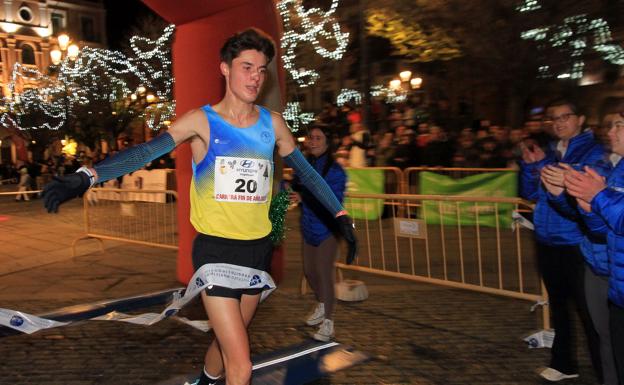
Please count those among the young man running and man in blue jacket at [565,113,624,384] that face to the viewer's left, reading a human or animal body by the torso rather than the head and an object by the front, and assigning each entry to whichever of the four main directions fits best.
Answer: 1

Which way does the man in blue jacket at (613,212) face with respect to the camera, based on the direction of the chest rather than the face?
to the viewer's left

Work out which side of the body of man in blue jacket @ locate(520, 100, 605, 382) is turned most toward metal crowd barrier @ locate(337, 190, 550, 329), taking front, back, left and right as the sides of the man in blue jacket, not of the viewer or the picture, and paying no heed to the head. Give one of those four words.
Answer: right

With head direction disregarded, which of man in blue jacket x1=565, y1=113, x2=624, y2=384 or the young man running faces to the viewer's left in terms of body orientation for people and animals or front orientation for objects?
the man in blue jacket

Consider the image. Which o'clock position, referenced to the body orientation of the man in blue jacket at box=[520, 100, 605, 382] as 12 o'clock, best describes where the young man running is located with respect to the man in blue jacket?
The young man running is roughly at 12 o'clock from the man in blue jacket.

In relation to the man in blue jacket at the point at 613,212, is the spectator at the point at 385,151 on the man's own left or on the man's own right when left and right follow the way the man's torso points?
on the man's own right

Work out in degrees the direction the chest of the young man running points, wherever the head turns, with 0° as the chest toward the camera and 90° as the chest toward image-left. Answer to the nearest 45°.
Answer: approximately 315°

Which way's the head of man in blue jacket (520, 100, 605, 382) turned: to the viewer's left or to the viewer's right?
to the viewer's left

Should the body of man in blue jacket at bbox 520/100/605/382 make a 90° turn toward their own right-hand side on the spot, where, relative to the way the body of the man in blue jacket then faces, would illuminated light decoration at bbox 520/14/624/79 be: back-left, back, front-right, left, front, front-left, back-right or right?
front-right
